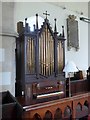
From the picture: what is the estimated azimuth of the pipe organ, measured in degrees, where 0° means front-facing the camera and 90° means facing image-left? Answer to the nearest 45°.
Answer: approximately 315°
